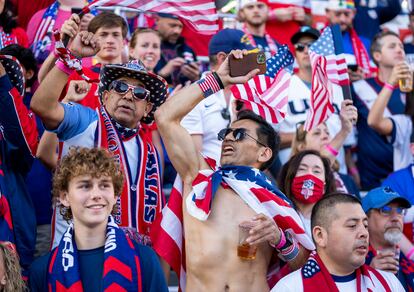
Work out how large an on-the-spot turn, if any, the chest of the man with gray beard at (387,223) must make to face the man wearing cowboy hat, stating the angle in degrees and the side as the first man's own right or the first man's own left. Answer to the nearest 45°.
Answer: approximately 90° to the first man's own right

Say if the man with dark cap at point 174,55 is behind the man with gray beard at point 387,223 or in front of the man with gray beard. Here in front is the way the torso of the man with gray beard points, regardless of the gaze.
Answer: behind

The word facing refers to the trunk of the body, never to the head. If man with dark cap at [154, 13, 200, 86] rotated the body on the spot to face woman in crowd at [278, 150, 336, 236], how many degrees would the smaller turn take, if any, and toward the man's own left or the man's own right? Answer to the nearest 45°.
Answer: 0° — they already face them

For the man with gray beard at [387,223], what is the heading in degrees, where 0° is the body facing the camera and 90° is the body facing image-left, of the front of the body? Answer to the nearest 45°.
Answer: approximately 315°

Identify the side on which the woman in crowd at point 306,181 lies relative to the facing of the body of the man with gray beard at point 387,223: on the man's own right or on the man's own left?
on the man's own right
